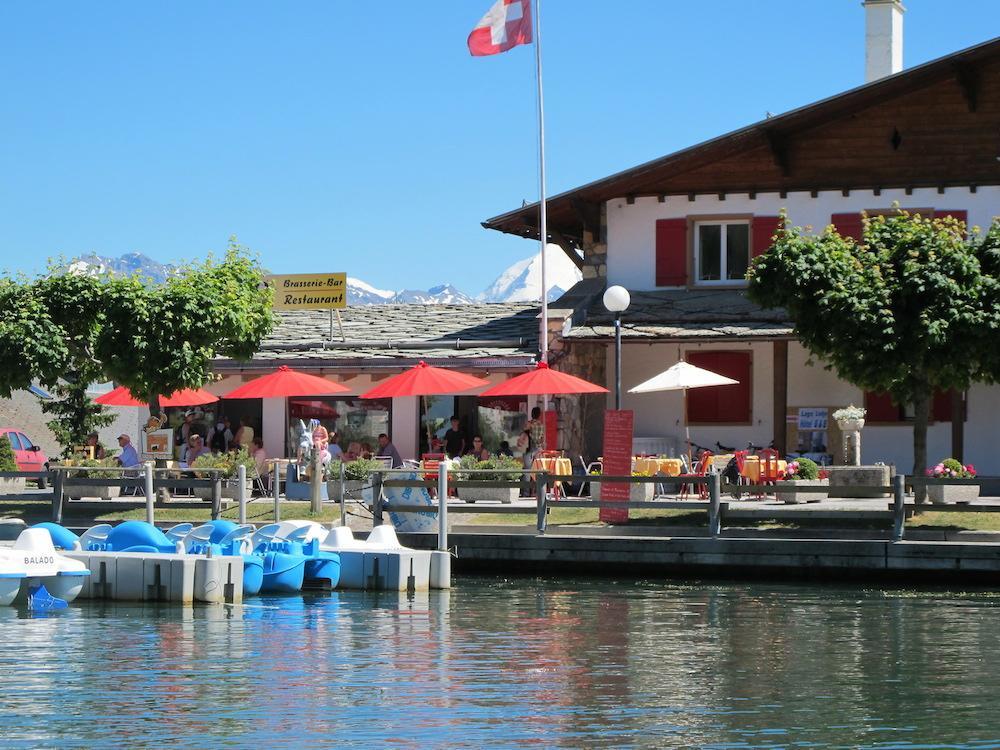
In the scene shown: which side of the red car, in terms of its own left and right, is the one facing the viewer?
right

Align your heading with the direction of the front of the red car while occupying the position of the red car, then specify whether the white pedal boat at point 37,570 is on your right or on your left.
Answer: on your right

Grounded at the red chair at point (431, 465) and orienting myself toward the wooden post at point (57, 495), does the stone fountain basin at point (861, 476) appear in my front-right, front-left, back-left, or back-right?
back-left

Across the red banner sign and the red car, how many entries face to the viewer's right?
1

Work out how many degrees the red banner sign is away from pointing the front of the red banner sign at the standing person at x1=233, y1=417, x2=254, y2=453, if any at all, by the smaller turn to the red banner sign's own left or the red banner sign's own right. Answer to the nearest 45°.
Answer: approximately 135° to the red banner sign's own right
